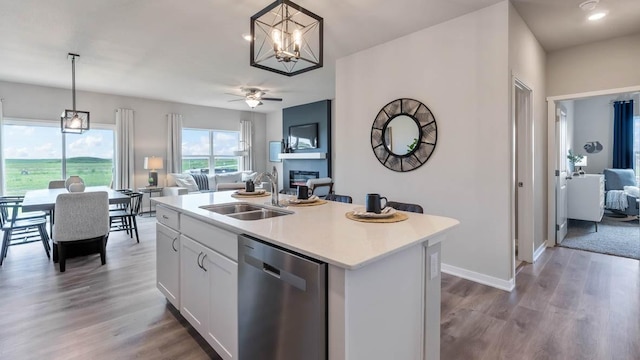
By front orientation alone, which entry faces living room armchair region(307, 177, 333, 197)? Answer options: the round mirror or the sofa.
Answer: the sofa

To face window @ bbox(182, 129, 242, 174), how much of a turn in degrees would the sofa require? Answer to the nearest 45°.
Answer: approximately 135° to its left

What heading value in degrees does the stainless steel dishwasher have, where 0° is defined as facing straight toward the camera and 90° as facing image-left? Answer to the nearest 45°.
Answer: approximately 45°

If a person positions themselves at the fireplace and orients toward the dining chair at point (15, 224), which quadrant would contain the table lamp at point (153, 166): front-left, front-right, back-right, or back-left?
front-right

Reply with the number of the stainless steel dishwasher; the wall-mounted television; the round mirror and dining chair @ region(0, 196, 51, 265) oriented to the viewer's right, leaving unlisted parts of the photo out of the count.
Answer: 1

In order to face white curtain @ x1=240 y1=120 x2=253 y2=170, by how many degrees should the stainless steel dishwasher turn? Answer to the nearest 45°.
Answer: approximately 135° to its right

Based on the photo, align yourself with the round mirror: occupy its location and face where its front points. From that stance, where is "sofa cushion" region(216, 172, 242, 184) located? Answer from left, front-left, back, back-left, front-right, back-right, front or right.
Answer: right

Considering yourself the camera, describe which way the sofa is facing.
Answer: facing the viewer and to the right of the viewer

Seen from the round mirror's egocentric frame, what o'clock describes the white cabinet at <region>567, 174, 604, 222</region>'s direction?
The white cabinet is roughly at 6 o'clock from the round mirror.

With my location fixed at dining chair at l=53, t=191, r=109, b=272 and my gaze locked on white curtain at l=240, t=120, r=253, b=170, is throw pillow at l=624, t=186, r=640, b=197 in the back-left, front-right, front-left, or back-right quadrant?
front-right

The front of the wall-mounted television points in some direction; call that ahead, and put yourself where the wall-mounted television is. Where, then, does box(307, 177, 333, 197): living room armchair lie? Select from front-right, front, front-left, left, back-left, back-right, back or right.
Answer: front-left

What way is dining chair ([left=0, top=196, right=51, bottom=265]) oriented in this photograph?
to the viewer's right

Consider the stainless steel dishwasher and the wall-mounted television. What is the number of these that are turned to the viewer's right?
0

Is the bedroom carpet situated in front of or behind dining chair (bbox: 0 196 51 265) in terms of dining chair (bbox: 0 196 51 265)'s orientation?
in front

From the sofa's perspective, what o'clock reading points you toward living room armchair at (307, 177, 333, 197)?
The living room armchair is roughly at 12 o'clock from the sofa.

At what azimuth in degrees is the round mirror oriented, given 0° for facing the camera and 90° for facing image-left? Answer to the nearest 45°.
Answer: approximately 45°

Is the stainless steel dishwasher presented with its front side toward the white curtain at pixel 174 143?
no
